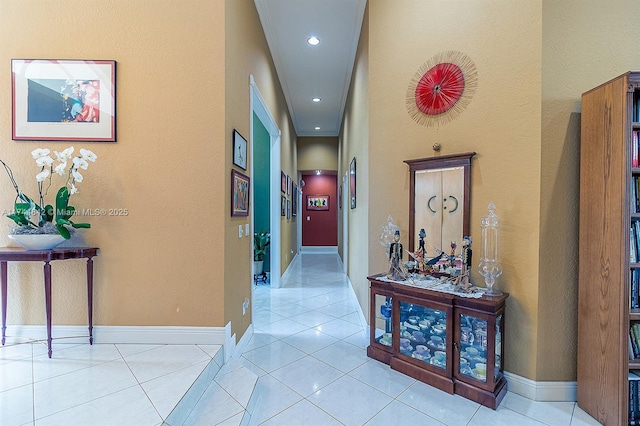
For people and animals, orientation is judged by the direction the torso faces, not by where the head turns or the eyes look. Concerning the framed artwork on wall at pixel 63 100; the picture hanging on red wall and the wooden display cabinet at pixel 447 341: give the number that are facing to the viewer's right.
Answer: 0

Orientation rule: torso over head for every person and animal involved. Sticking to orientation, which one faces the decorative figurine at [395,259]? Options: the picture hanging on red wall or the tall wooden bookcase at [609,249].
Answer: the picture hanging on red wall

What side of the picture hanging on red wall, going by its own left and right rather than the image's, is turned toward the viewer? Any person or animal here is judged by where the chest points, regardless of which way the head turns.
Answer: front

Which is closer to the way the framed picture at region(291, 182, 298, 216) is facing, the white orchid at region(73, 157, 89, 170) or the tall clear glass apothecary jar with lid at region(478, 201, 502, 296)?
the tall clear glass apothecary jar with lid

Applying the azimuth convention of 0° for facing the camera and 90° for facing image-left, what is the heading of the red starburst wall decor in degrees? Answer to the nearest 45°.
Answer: approximately 45°

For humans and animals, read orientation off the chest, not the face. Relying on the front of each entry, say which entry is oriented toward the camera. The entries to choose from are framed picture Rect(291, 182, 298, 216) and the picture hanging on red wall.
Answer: the picture hanging on red wall

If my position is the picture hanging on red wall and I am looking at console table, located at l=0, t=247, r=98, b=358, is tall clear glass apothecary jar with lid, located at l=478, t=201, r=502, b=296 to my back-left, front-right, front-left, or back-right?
front-left

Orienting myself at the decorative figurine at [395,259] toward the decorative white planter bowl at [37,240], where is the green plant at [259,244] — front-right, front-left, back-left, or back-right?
front-right

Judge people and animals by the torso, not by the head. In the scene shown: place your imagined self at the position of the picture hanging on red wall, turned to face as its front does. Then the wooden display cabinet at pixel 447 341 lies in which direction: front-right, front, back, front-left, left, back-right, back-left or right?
front

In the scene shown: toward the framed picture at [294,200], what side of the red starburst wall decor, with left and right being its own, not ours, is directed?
right

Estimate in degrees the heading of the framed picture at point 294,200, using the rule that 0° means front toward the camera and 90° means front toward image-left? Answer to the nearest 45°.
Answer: approximately 270°

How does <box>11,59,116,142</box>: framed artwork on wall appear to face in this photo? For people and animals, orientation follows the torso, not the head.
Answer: toward the camera

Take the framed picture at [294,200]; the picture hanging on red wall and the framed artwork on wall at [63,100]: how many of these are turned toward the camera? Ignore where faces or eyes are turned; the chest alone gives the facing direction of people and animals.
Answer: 2

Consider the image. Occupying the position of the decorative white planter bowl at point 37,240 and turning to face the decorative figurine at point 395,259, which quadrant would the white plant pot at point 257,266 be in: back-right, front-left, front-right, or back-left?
front-left
